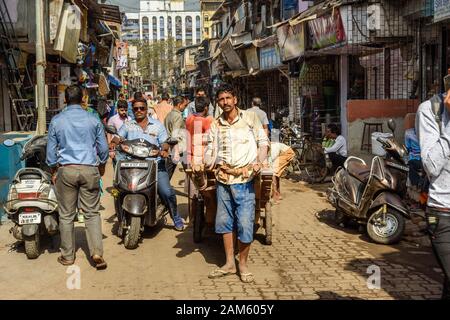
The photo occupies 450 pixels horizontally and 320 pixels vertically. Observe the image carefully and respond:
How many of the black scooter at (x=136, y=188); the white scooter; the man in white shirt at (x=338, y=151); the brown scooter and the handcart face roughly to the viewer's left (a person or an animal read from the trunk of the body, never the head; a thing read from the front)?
1

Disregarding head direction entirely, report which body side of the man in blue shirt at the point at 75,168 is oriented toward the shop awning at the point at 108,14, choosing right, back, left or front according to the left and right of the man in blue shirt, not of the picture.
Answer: front

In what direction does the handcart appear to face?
toward the camera

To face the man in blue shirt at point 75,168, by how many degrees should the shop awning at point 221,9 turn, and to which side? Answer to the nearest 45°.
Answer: approximately 90° to its left

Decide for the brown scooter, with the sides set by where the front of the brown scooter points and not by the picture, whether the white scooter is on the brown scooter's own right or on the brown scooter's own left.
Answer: on the brown scooter's own right

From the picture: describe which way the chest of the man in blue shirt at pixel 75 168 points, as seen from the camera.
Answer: away from the camera

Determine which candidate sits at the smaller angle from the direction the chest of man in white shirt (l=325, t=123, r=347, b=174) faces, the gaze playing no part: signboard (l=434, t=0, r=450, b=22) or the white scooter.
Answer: the white scooter

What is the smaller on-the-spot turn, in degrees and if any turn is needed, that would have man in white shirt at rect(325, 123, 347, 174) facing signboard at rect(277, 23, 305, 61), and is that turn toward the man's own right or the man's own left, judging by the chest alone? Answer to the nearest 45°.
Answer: approximately 90° to the man's own right

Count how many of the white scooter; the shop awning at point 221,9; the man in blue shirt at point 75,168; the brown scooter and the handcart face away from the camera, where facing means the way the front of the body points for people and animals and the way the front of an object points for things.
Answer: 2

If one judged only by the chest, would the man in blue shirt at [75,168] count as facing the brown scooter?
no

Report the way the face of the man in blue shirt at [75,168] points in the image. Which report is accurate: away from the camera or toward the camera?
away from the camera

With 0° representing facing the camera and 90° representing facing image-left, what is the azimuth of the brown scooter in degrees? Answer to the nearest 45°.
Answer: approximately 315°

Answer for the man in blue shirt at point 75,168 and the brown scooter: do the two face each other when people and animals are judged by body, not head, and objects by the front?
no

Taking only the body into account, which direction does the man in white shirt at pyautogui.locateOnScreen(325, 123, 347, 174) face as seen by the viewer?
to the viewer's left

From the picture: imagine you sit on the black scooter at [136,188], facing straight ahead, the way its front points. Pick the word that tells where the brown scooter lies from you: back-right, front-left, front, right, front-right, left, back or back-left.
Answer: left

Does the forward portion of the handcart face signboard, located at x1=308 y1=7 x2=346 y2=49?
no

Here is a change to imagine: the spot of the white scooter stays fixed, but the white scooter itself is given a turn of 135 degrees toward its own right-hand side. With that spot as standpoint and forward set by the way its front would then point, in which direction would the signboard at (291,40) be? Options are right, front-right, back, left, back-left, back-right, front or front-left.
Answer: left
